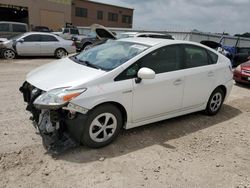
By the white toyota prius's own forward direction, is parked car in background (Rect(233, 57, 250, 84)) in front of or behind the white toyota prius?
behind

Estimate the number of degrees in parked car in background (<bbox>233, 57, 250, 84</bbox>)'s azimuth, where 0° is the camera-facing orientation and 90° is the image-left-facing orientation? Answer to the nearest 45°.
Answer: approximately 45°

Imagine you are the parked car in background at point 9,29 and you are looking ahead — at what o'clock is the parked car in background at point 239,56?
the parked car in background at point 239,56 is roughly at 7 o'clock from the parked car in background at point 9,29.

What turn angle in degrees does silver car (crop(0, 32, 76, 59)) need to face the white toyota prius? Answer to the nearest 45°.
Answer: approximately 90° to its left

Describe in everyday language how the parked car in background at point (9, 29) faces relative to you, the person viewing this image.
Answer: facing to the left of the viewer

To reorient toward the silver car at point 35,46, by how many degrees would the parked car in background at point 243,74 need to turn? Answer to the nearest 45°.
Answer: approximately 45° to its right

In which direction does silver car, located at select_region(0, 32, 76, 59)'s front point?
to the viewer's left
